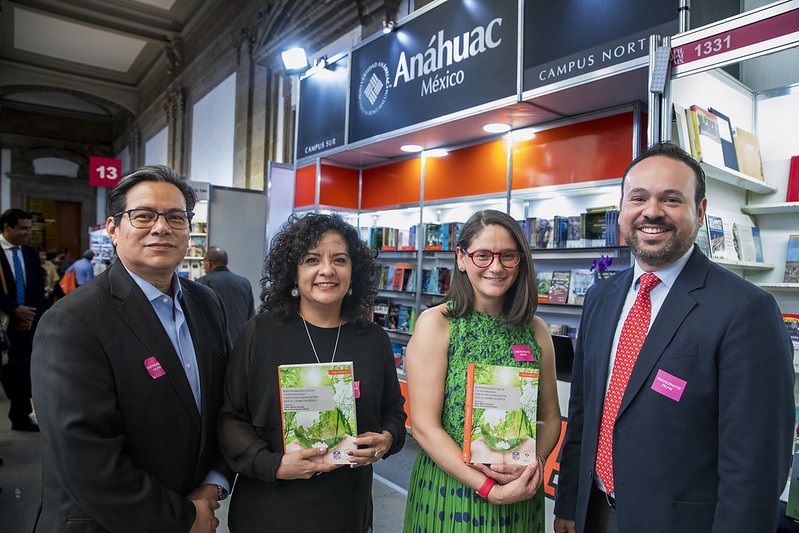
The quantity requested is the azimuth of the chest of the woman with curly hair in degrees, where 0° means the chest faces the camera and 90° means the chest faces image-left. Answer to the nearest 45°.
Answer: approximately 0°

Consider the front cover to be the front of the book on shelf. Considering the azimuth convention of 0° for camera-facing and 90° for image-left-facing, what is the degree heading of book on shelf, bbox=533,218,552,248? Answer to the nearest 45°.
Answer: approximately 0°

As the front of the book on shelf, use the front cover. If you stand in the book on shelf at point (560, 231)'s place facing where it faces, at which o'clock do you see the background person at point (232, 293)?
The background person is roughly at 3 o'clock from the book on shelf.

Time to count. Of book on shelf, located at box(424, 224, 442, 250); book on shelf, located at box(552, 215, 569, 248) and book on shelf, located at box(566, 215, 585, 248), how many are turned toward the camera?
3

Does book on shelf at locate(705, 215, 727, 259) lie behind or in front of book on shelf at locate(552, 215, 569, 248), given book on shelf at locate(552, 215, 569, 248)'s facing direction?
in front
